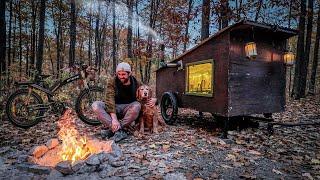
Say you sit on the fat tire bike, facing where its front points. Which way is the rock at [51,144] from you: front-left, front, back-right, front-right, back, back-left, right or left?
right

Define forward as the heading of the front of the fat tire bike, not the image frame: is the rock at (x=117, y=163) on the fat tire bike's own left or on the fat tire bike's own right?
on the fat tire bike's own right

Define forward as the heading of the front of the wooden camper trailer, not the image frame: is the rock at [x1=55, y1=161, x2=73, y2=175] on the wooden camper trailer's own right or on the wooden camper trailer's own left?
on the wooden camper trailer's own right

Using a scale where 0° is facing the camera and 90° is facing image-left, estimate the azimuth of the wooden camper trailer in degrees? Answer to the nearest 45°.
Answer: approximately 315°

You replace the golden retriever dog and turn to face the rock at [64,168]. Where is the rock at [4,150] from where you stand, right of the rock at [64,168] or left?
right

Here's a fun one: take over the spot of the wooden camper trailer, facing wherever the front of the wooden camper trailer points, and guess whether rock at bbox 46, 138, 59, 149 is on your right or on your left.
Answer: on your right

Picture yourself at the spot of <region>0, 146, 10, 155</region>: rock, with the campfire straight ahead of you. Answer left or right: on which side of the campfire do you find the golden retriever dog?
left

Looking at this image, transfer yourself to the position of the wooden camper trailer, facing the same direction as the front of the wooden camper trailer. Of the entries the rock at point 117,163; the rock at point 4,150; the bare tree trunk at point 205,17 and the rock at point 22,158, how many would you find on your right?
3

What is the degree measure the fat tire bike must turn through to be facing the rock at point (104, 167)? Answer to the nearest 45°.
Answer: approximately 90° to its right

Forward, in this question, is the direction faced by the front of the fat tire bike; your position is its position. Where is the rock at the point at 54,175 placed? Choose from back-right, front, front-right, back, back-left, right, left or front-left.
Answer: right

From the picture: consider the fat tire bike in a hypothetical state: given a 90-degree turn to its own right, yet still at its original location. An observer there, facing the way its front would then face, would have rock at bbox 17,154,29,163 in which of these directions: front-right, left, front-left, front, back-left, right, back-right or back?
front

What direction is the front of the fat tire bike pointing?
to the viewer's right

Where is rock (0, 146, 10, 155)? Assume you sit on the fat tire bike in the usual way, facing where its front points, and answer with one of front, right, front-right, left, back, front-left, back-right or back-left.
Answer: right
